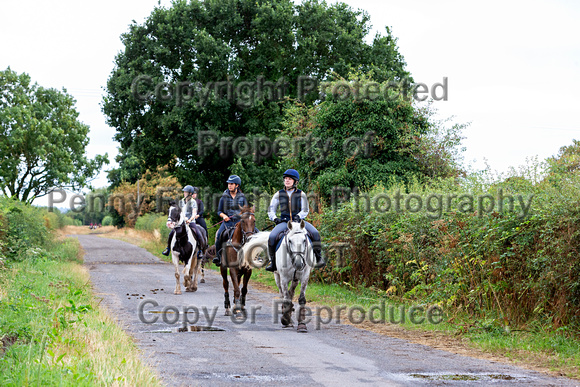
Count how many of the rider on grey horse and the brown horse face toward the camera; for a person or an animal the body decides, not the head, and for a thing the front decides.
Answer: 2

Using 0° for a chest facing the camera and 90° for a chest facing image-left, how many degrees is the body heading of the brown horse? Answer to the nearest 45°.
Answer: approximately 0°

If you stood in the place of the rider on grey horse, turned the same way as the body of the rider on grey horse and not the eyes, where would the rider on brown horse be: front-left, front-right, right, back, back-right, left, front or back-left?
back-right

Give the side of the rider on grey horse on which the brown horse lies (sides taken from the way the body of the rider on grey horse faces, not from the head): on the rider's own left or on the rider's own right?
on the rider's own right

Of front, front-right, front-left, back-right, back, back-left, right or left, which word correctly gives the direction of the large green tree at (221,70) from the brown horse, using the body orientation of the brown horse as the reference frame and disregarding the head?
back

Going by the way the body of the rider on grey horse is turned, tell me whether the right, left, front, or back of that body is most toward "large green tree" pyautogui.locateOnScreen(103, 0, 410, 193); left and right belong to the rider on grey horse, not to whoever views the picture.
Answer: back

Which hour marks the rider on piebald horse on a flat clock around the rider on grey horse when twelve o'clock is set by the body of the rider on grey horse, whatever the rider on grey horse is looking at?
The rider on piebald horse is roughly at 5 o'clock from the rider on grey horse.

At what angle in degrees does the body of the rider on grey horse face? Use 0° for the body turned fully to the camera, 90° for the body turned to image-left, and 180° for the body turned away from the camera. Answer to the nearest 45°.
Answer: approximately 0°
